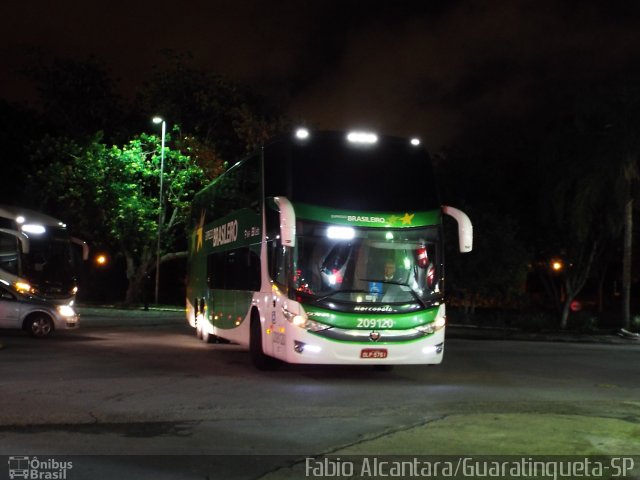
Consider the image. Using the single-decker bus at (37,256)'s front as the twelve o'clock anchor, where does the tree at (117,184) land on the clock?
The tree is roughly at 8 o'clock from the single-decker bus.

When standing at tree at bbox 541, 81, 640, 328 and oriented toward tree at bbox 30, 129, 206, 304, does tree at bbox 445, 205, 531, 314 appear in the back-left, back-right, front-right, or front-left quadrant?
front-right

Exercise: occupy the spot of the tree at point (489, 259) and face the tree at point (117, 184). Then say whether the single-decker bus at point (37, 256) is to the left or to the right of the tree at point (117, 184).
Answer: left

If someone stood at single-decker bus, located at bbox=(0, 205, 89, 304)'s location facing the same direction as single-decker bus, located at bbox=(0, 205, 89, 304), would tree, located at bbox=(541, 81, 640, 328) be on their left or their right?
on their left

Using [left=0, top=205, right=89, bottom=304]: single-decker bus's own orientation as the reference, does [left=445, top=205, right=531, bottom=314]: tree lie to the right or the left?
on its left

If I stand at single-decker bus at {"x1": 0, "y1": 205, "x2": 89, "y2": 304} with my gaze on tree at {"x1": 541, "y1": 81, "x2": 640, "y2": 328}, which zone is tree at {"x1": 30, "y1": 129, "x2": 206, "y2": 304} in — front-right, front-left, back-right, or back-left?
front-left

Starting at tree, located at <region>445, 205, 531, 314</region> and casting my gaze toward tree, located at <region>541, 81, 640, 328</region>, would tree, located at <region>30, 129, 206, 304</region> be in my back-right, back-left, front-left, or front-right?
back-right

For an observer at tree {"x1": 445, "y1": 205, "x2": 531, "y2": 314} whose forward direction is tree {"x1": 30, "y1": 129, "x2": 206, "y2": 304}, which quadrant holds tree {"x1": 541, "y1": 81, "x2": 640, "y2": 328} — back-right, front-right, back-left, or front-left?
back-left

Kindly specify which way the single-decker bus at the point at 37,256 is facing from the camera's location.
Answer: facing the viewer and to the right of the viewer
